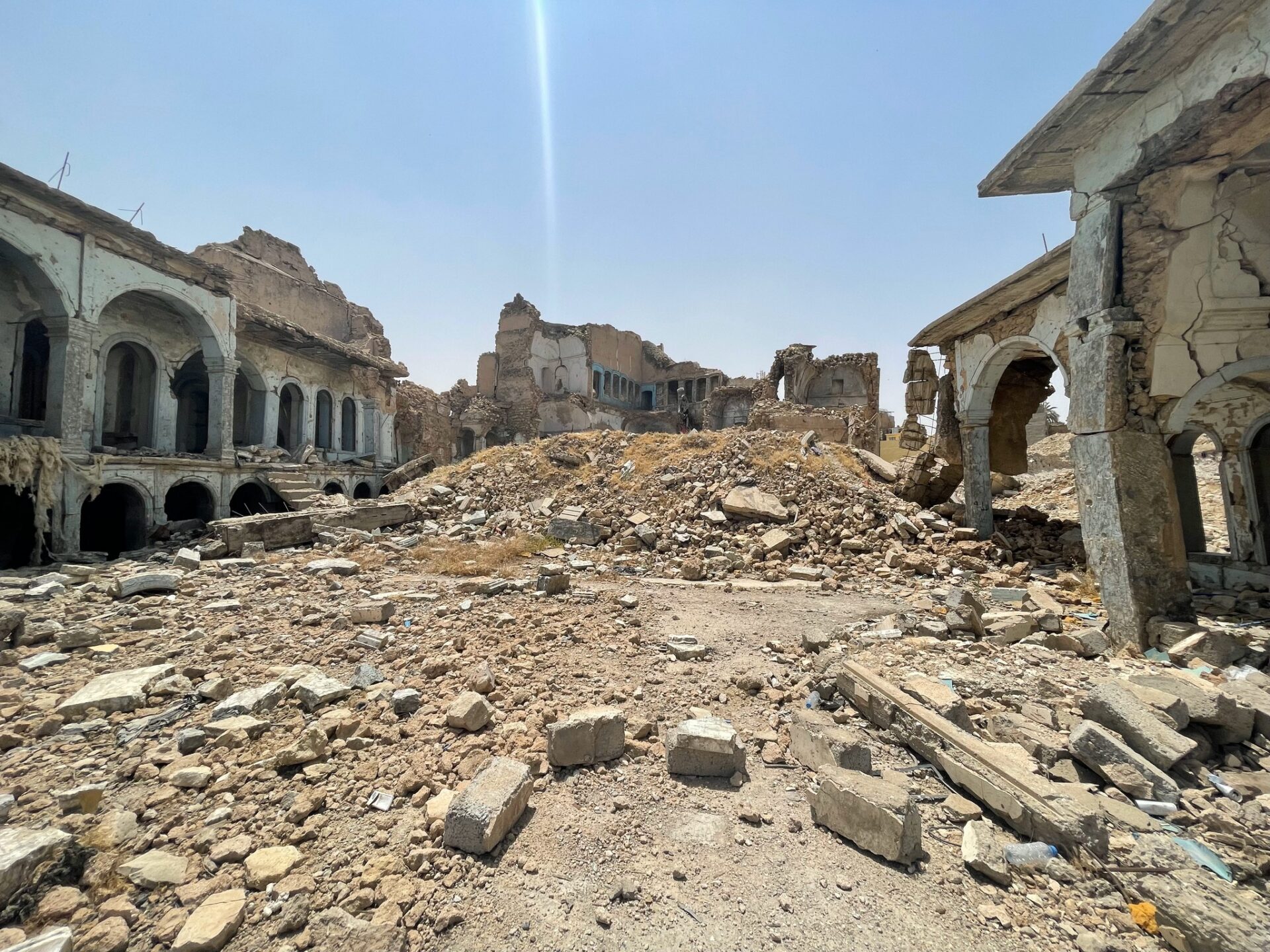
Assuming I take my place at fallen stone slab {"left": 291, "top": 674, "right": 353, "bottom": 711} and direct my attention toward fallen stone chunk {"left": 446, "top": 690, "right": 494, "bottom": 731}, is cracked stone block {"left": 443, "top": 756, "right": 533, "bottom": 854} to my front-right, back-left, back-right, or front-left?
front-right

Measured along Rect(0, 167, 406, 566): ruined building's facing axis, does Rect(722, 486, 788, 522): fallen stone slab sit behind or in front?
in front

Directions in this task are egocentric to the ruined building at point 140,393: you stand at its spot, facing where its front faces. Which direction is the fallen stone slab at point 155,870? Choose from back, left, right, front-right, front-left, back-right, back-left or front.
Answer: front-right

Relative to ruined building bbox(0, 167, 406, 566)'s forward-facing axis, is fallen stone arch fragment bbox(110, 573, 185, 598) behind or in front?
in front

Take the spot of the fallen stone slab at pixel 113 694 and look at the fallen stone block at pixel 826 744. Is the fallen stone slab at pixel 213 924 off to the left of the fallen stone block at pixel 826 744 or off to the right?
right

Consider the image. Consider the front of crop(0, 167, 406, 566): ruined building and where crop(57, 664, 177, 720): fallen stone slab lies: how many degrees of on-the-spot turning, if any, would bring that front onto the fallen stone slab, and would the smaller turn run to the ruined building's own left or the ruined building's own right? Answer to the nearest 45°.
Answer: approximately 45° to the ruined building's own right

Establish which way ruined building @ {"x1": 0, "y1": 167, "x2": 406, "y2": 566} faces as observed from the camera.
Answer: facing the viewer and to the right of the viewer

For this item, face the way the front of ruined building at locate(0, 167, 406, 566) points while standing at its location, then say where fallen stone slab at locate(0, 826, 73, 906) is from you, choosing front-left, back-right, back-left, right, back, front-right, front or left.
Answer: front-right

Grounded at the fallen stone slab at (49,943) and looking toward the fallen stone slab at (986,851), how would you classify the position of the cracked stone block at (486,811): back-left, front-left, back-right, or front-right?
front-left

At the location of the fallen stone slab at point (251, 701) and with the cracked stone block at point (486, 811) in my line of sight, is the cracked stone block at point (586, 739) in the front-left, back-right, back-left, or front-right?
front-left

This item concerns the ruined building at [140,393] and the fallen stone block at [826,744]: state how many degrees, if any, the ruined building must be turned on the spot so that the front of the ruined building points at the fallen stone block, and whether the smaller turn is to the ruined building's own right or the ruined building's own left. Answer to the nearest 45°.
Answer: approximately 45° to the ruined building's own right

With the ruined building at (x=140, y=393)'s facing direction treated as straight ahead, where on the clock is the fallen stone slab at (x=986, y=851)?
The fallen stone slab is roughly at 1 o'clock from the ruined building.

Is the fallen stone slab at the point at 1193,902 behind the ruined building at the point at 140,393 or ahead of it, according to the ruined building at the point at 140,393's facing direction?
ahead
